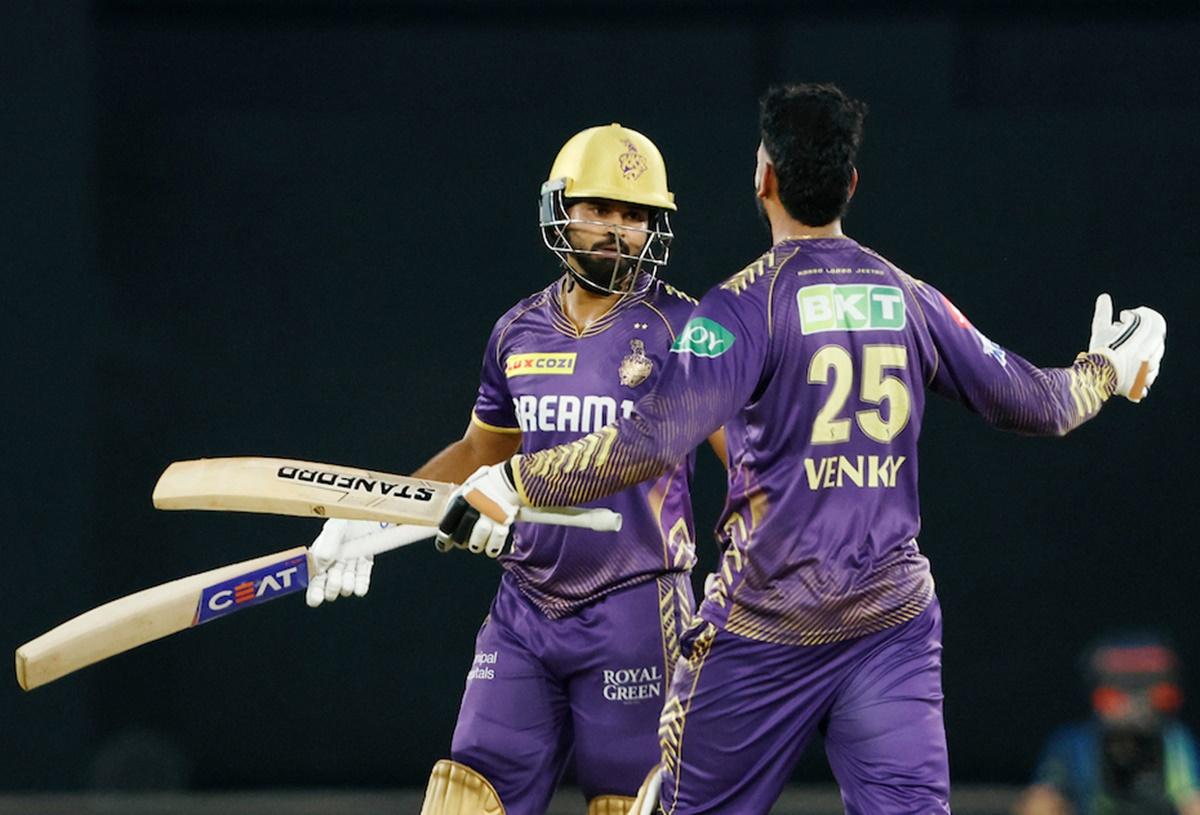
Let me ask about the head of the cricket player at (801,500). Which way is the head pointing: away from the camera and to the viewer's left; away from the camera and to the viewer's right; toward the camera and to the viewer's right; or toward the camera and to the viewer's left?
away from the camera and to the viewer's left

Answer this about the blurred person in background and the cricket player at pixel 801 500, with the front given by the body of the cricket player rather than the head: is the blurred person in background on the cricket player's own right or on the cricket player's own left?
on the cricket player's own right

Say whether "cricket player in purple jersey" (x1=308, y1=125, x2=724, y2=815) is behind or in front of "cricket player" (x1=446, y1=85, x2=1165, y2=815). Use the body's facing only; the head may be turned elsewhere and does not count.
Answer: in front

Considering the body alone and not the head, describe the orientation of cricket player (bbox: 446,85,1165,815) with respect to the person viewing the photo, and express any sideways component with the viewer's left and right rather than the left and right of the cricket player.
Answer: facing away from the viewer and to the left of the viewer

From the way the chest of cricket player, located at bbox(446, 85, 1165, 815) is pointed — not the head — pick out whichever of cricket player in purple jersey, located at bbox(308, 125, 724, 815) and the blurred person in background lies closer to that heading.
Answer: the cricket player in purple jersey
